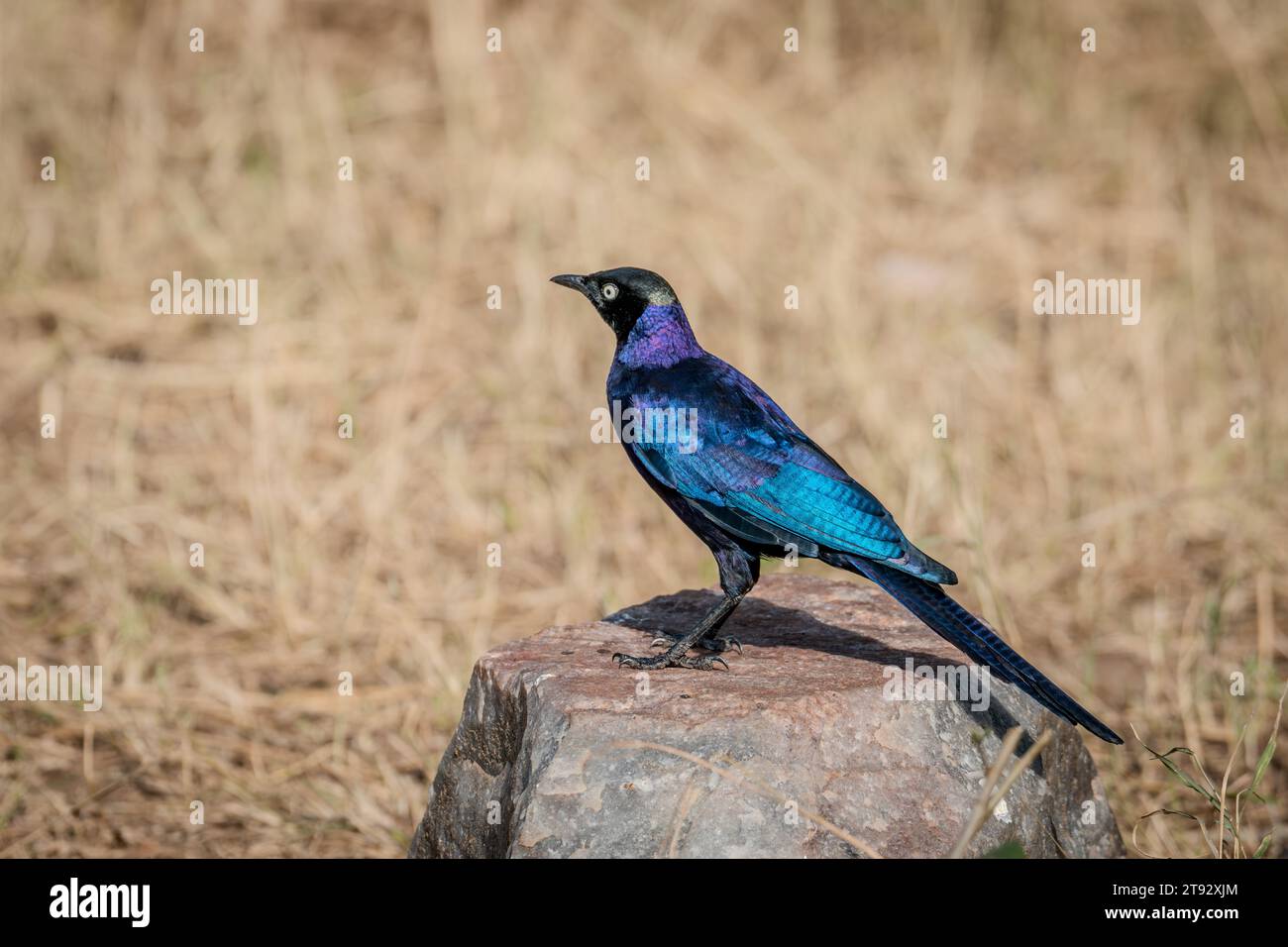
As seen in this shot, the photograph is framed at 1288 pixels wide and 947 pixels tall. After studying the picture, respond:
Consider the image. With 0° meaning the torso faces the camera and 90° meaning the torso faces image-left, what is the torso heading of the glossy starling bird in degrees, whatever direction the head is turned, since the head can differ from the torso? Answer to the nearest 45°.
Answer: approximately 90°
